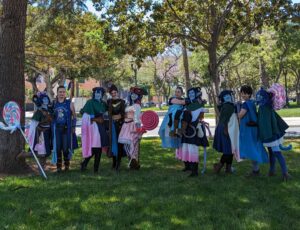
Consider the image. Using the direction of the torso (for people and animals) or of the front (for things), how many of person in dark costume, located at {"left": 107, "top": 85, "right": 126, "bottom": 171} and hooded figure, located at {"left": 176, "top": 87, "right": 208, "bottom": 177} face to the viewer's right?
0

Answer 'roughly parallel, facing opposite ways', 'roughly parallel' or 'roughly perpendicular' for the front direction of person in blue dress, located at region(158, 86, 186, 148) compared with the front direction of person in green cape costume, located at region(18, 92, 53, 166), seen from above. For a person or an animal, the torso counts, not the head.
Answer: roughly parallel

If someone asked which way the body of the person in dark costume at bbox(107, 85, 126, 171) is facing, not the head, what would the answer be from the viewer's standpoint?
toward the camera

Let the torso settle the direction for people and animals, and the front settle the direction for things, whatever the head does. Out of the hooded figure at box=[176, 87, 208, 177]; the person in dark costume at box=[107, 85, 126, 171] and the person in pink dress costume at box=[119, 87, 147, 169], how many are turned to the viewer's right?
0

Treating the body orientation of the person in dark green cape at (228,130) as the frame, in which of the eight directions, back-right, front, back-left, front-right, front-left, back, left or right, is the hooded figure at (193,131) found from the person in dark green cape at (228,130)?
front

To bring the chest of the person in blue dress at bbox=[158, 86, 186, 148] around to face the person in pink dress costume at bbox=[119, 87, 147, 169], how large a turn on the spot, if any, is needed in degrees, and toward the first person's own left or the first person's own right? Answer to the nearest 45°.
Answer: approximately 135° to the first person's own right

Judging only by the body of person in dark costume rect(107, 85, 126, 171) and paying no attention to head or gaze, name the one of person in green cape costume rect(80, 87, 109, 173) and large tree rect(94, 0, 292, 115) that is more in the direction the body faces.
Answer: the person in green cape costume

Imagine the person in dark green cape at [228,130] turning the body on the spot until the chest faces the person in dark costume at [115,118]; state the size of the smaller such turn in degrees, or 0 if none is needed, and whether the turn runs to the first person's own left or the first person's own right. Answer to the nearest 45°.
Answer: approximately 135° to the first person's own right
